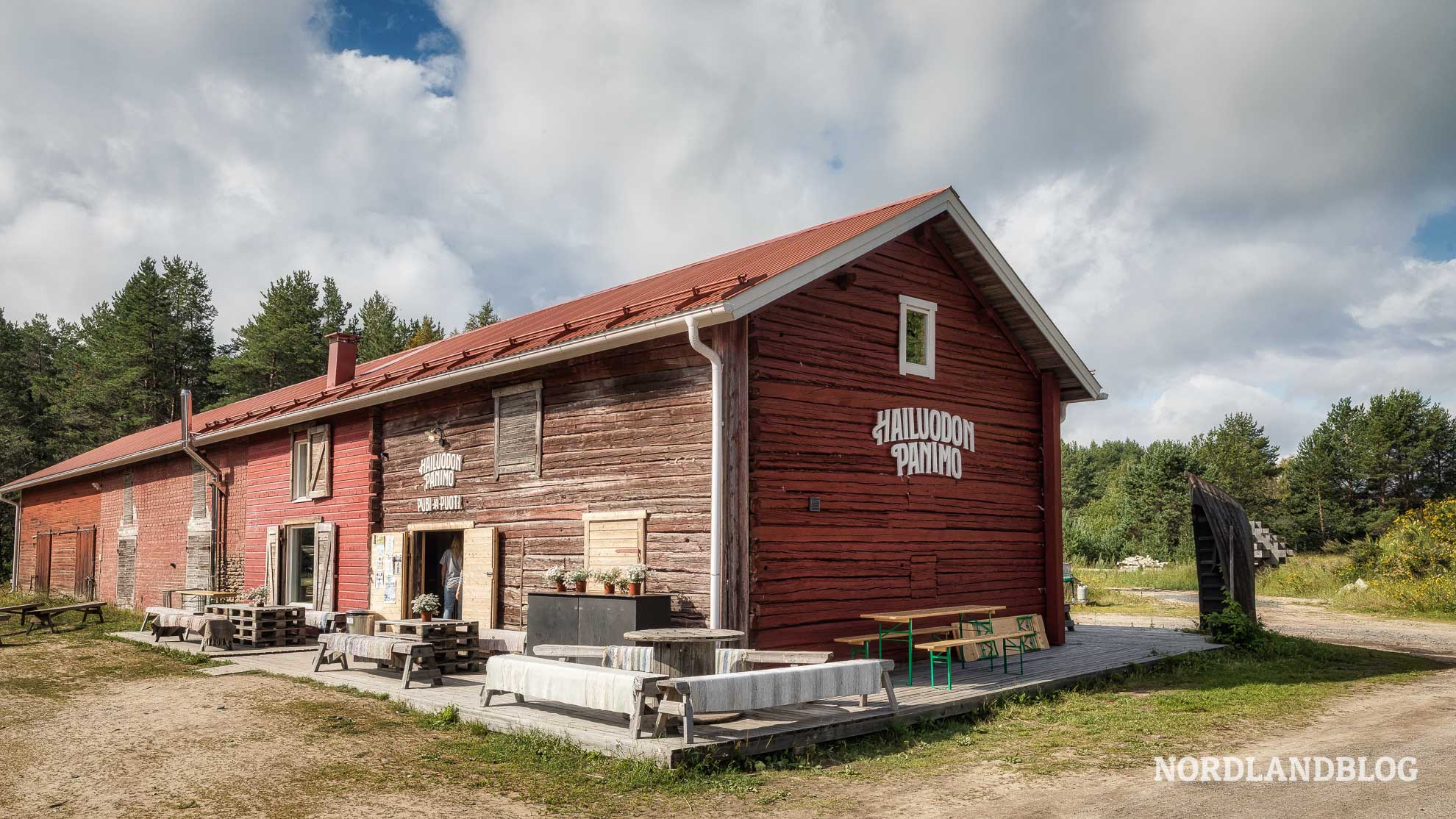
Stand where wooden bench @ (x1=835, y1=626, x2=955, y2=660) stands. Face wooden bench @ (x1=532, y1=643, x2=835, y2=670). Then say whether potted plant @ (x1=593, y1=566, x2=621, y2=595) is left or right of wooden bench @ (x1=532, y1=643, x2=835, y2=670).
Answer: right

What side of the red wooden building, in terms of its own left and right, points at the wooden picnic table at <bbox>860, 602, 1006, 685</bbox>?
left

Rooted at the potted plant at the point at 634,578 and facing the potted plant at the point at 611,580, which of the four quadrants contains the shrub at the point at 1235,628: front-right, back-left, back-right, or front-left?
back-right

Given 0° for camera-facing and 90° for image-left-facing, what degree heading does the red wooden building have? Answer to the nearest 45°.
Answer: approximately 45°

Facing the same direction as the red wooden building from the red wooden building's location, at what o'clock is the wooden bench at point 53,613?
The wooden bench is roughly at 3 o'clock from the red wooden building.

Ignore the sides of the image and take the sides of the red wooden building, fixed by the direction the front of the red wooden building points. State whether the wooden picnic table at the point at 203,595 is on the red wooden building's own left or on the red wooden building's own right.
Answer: on the red wooden building's own right

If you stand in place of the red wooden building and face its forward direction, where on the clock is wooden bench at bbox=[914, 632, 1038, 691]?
The wooden bench is roughly at 8 o'clock from the red wooden building.

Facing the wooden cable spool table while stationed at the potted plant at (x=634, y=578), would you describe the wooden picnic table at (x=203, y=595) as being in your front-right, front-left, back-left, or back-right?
back-right

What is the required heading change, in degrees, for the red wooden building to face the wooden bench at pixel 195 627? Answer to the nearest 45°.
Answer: approximately 90° to its right

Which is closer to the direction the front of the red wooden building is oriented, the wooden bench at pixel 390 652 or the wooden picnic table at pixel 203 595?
the wooden bench
